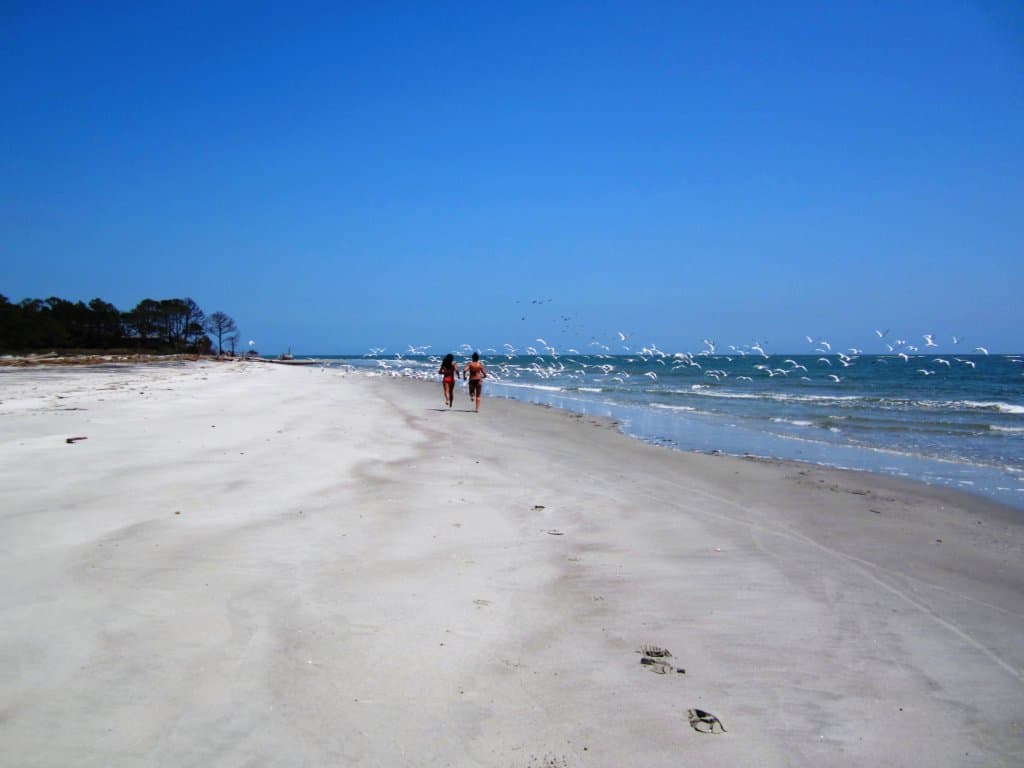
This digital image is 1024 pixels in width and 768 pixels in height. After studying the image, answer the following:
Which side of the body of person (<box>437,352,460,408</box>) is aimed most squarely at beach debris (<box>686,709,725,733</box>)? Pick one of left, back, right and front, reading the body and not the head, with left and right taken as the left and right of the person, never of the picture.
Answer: back

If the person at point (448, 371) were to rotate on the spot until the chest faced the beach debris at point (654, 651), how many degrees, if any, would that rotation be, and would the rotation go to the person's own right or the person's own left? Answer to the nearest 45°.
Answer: approximately 180°

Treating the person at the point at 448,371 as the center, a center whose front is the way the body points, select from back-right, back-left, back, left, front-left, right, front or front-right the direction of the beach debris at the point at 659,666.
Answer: back

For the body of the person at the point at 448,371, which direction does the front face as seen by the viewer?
away from the camera
